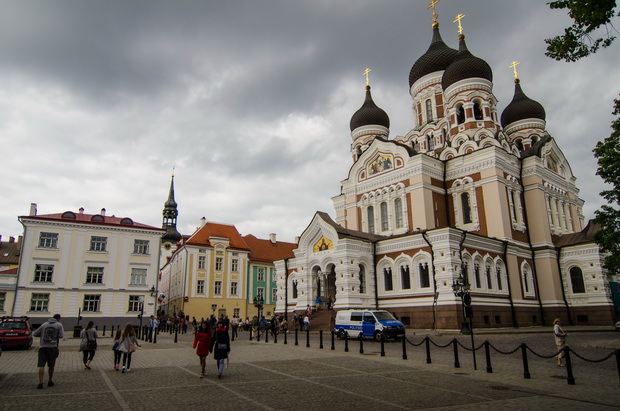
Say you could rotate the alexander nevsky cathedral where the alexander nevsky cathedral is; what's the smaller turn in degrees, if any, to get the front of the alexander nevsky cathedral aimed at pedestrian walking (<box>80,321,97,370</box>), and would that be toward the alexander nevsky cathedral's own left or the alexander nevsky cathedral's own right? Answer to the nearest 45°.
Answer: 0° — it already faces them

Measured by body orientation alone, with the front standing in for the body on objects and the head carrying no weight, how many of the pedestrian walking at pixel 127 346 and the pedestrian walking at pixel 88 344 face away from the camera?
2

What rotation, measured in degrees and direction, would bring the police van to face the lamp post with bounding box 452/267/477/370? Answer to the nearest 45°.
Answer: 0° — it already faces it

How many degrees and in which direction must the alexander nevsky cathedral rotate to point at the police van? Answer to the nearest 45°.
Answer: approximately 45° to its left

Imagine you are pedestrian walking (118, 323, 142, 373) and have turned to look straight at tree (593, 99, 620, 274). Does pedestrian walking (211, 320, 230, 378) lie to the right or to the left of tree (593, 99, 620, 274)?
right

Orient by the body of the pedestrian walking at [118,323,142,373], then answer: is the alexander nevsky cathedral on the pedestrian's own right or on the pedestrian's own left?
on the pedestrian's own right
